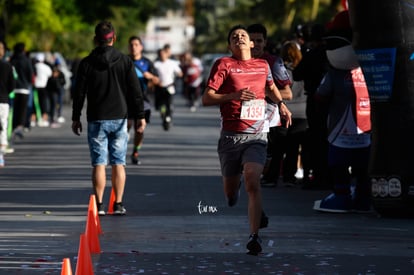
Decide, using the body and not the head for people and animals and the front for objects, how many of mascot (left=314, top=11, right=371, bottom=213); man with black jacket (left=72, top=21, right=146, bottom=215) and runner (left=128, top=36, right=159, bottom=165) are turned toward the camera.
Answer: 1

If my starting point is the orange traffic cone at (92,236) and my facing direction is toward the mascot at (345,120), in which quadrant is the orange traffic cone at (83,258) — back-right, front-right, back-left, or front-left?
back-right

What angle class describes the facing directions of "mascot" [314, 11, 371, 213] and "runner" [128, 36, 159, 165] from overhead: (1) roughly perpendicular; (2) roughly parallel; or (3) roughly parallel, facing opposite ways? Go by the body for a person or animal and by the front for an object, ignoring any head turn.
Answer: roughly perpendicular

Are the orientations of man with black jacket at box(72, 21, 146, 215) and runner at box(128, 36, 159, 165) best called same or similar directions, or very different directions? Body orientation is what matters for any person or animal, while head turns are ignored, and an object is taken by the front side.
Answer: very different directions

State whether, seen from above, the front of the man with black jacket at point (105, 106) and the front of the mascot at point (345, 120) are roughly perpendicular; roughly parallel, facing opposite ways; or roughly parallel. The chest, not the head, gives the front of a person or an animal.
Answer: roughly perpendicular

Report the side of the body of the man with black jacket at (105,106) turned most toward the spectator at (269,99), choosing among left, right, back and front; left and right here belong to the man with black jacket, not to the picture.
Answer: right

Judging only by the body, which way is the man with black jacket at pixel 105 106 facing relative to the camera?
away from the camera

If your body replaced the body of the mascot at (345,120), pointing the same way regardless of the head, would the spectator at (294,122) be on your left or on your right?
on your right

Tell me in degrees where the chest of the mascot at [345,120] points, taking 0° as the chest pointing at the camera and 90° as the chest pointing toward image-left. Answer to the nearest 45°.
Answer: approximately 90°

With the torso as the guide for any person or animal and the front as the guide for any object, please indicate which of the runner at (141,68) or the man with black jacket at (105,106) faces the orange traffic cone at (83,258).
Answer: the runner

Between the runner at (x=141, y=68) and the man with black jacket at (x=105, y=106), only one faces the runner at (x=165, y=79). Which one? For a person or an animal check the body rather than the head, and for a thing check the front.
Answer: the man with black jacket

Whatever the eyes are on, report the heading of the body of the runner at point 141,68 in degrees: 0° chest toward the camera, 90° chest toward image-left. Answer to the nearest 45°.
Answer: approximately 0°

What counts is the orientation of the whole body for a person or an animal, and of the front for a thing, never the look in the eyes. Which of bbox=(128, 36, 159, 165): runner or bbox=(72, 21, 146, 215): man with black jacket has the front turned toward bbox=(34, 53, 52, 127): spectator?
the man with black jacket
